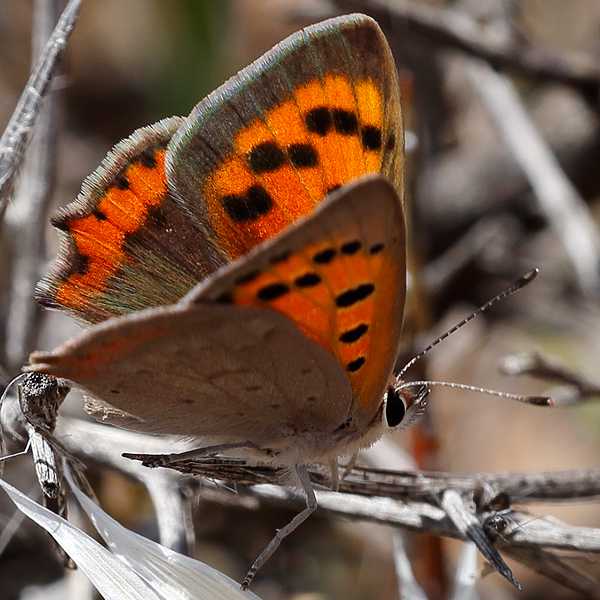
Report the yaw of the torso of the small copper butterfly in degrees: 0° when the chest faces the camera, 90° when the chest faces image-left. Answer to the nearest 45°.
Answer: approximately 270°

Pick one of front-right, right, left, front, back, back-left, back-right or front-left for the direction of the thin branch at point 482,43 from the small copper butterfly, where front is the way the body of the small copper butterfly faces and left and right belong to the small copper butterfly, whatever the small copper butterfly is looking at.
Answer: front-left

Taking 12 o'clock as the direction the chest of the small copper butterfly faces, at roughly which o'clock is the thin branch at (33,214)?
The thin branch is roughly at 8 o'clock from the small copper butterfly.

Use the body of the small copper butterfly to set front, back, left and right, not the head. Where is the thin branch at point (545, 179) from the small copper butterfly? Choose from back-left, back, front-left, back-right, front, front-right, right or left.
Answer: front-left
